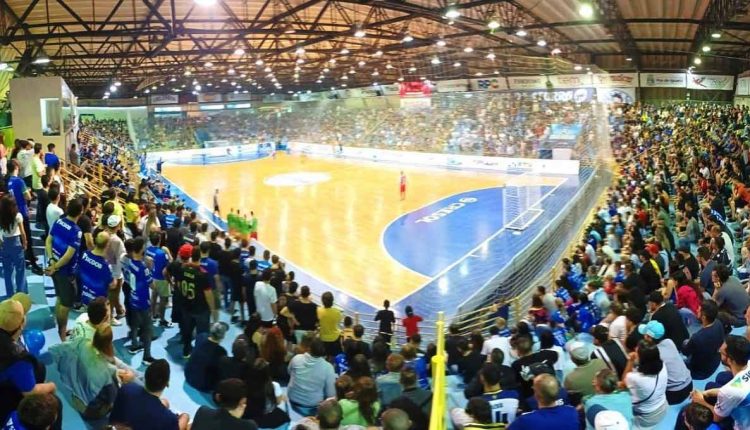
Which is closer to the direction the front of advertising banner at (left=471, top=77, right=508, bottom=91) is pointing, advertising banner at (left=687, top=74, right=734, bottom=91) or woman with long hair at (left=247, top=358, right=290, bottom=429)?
the woman with long hair

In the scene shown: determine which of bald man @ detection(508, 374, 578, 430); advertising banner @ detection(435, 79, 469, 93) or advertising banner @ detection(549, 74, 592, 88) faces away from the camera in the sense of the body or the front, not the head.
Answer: the bald man

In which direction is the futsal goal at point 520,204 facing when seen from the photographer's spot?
facing away from the viewer and to the left of the viewer

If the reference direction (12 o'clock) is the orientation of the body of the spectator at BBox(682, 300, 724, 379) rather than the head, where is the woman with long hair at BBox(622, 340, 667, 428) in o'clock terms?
The woman with long hair is roughly at 8 o'clock from the spectator.

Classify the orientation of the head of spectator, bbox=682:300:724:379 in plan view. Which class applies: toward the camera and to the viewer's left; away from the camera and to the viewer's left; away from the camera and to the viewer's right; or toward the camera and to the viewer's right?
away from the camera and to the viewer's left

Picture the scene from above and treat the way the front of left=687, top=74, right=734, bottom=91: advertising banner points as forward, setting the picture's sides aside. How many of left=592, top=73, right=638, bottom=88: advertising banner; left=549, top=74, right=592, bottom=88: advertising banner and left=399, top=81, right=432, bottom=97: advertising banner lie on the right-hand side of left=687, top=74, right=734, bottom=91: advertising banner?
3

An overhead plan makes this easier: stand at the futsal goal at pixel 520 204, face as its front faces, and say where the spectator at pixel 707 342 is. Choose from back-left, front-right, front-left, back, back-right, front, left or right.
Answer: back-left

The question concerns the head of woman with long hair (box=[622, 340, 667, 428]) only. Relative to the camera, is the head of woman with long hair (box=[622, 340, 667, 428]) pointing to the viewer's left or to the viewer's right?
to the viewer's left
